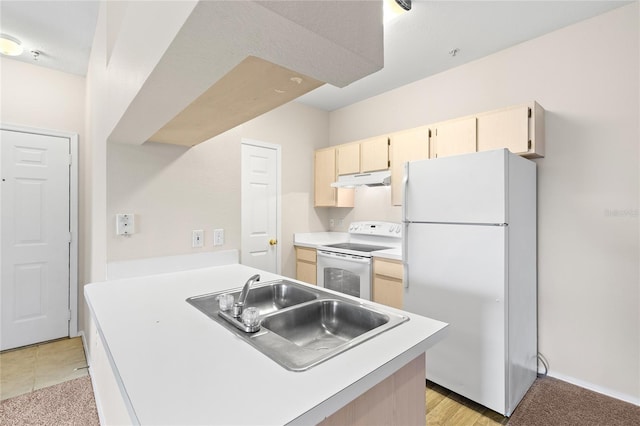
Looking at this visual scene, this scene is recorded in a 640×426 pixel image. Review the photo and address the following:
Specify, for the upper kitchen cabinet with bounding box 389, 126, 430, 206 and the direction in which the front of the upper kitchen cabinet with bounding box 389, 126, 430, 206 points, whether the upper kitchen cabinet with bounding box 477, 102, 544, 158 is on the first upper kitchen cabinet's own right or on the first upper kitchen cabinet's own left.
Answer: on the first upper kitchen cabinet's own left

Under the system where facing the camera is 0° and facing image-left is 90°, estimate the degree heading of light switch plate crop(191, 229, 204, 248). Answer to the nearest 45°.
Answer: approximately 315°

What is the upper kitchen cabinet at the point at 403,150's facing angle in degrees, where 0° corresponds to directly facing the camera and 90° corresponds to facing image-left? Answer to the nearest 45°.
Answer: approximately 45°

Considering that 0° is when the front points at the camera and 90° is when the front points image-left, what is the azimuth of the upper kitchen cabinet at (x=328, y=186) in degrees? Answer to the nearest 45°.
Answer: approximately 45°

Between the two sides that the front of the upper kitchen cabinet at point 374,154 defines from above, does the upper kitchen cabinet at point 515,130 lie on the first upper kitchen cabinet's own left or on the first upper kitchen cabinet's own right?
on the first upper kitchen cabinet's own left
